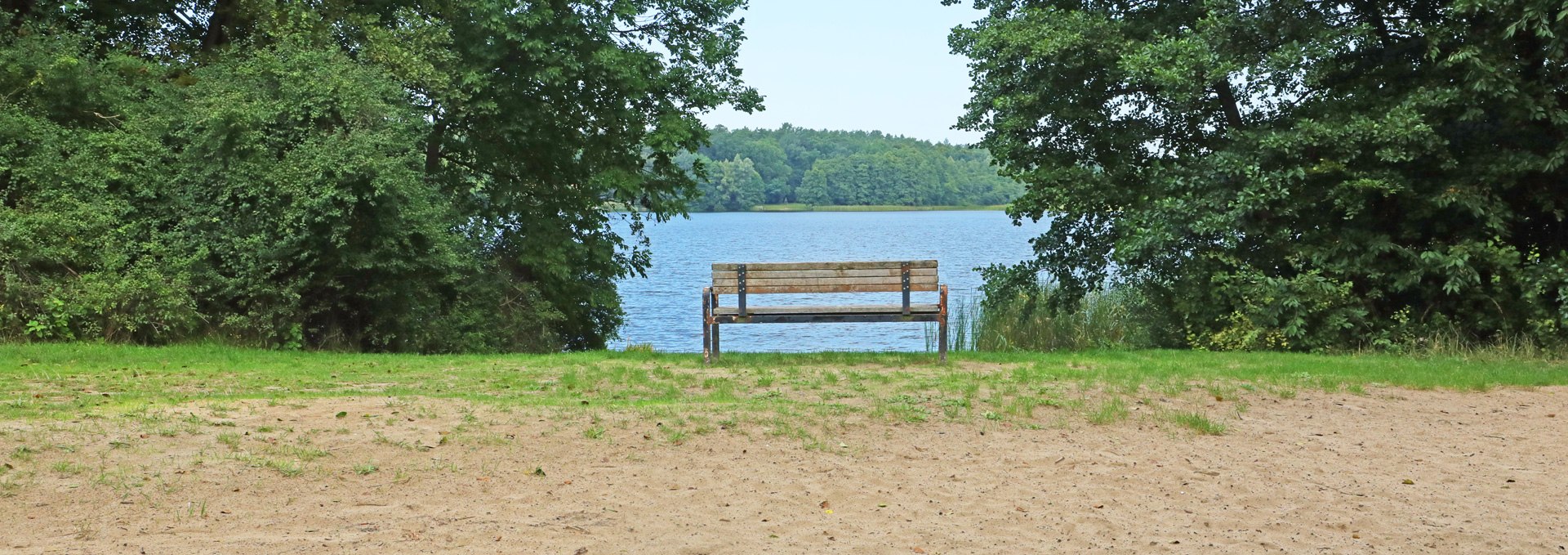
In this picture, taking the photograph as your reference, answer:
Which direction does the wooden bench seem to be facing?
away from the camera
